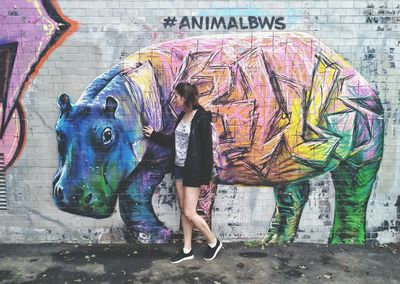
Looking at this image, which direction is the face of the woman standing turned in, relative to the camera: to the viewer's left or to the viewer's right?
to the viewer's left

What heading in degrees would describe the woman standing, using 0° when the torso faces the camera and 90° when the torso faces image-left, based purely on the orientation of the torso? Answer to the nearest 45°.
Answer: approximately 45°
